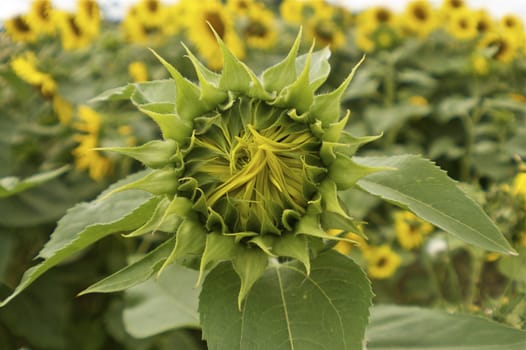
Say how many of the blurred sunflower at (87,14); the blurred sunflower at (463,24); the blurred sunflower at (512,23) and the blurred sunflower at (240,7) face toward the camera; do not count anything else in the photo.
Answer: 4

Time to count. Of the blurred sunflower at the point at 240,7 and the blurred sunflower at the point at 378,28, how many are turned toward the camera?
2

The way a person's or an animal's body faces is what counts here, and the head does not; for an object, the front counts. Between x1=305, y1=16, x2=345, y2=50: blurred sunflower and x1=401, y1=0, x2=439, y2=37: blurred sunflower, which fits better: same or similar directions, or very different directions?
same or similar directions

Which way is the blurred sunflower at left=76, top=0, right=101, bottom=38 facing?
toward the camera

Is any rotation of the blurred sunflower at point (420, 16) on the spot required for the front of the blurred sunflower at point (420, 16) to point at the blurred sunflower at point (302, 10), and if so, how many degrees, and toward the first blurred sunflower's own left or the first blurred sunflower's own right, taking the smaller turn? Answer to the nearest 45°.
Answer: approximately 90° to the first blurred sunflower's own right

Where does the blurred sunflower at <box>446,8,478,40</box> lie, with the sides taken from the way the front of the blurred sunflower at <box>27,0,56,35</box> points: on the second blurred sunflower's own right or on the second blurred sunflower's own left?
on the second blurred sunflower's own left

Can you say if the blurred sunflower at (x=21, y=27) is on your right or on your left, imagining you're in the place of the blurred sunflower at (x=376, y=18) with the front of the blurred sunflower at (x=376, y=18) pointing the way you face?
on your right

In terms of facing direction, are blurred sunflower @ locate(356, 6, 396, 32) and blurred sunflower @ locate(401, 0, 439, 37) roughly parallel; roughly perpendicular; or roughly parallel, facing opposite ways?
roughly parallel

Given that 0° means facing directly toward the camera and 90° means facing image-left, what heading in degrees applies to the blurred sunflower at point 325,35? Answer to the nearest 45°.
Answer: approximately 0°

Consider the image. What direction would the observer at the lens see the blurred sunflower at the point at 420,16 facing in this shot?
facing the viewer

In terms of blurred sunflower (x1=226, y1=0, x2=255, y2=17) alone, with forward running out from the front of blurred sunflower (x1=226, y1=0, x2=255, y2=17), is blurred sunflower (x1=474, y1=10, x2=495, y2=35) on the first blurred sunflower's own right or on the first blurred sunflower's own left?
on the first blurred sunflower's own left

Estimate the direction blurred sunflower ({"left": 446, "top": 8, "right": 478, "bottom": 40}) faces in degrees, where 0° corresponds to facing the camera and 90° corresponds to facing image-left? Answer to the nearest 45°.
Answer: approximately 0°

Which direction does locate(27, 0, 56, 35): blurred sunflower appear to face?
toward the camera

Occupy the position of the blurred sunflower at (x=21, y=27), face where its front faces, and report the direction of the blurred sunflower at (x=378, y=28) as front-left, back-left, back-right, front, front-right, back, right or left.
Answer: left

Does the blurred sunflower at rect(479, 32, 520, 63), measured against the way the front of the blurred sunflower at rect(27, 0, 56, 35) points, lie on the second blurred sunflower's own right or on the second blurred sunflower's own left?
on the second blurred sunflower's own left
